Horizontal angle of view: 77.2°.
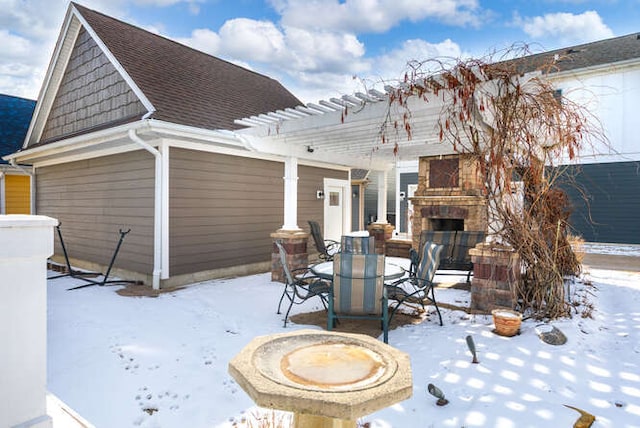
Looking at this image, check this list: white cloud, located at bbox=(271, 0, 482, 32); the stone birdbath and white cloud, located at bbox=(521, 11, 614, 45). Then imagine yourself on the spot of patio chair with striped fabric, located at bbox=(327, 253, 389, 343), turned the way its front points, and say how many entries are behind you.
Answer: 1

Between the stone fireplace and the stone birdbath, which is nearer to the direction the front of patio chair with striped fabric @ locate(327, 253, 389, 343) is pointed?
the stone fireplace

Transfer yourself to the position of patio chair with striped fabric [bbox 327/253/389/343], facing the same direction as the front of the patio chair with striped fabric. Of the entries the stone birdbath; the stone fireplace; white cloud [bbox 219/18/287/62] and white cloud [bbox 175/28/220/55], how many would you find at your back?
1

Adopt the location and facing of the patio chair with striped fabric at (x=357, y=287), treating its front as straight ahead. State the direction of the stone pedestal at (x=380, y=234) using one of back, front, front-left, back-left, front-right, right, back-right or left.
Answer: front

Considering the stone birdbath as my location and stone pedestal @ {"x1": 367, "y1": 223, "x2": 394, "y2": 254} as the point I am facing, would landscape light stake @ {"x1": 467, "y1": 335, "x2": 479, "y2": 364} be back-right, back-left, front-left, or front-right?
front-right

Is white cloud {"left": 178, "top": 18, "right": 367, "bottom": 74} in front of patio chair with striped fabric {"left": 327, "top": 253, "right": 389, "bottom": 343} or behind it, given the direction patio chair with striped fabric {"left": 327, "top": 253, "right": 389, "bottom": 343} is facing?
in front

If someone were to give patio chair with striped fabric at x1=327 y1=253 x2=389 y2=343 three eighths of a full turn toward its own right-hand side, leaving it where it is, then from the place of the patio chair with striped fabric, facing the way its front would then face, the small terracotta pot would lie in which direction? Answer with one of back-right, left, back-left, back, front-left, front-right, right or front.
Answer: front-left

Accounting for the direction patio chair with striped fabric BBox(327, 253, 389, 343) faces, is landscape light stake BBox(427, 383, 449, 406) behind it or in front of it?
behind

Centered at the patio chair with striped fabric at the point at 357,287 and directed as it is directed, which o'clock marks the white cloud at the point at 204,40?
The white cloud is roughly at 11 o'clock from the patio chair with striped fabric.

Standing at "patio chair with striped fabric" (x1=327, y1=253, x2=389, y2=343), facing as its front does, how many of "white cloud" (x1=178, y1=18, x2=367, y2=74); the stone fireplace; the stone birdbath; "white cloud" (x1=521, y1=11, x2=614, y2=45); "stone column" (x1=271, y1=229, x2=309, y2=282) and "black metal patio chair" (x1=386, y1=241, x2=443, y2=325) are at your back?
1

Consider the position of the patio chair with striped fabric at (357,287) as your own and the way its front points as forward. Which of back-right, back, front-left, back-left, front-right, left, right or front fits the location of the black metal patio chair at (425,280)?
front-right

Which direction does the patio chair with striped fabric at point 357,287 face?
away from the camera

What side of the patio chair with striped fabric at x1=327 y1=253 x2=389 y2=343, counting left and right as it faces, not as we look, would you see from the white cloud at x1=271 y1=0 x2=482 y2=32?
front

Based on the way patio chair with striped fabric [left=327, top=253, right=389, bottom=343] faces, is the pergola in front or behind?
in front

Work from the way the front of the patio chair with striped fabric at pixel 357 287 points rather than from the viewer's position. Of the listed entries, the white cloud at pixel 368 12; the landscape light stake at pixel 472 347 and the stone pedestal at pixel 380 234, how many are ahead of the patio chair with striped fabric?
2
